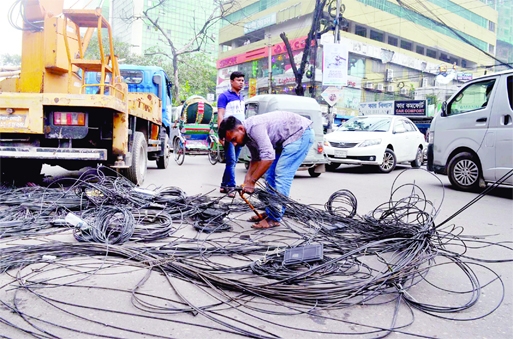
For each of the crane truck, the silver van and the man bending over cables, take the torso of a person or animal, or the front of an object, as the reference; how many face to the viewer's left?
2

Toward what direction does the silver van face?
to the viewer's left

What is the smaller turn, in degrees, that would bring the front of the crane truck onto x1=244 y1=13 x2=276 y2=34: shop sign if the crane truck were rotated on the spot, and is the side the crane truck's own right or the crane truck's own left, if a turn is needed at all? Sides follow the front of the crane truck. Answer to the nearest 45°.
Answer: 0° — it already faces it

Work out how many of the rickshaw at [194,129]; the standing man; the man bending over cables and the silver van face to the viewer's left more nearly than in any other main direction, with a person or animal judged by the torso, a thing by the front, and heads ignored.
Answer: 2

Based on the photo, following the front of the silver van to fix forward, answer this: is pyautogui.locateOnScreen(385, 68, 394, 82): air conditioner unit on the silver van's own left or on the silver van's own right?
on the silver van's own right

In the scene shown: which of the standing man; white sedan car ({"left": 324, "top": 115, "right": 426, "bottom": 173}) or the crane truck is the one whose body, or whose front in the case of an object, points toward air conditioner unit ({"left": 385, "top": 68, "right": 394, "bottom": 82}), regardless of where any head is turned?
the crane truck

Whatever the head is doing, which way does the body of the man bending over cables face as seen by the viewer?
to the viewer's left

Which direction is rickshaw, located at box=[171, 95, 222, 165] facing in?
away from the camera
